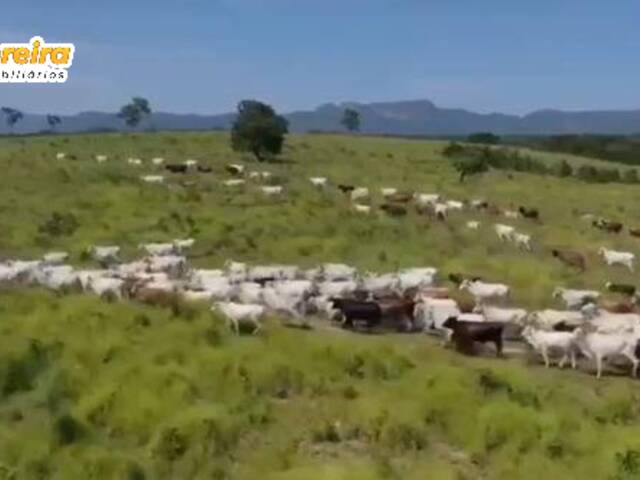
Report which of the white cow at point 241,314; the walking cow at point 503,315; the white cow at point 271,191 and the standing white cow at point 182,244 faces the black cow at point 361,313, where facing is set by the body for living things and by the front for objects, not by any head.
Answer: the walking cow at point 503,315

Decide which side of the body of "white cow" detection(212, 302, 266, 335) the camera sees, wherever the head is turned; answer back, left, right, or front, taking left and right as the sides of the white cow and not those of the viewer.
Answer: left

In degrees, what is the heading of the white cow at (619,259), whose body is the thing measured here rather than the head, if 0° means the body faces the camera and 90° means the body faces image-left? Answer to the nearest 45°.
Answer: approximately 90°

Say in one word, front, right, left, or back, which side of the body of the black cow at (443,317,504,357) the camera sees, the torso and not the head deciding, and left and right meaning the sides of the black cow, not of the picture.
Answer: left

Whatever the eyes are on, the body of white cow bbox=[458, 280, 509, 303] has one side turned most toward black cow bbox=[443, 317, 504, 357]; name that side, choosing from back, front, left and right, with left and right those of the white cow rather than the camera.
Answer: left

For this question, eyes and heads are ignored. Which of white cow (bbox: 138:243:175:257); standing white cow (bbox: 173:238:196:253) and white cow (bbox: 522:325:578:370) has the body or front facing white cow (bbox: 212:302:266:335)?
white cow (bbox: 522:325:578:370)

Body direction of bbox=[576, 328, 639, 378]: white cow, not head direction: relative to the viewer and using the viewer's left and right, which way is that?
facing to the left of the viewer

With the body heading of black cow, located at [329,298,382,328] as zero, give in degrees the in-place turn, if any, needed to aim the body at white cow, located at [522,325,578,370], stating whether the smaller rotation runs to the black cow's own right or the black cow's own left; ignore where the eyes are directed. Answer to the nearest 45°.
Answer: approximately 135° to the black cow's own left

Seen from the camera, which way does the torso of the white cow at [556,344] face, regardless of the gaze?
to the viewer's left

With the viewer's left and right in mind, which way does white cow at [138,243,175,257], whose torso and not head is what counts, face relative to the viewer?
facing to the left of the viewer
